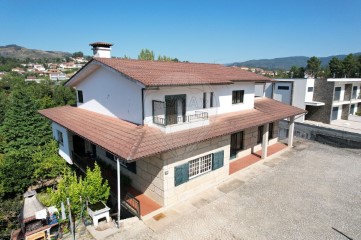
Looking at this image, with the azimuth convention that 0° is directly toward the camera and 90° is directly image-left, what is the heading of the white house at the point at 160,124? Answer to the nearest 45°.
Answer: approximately 315°

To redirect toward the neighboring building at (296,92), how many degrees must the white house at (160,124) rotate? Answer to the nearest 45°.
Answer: approximately 90° to its left

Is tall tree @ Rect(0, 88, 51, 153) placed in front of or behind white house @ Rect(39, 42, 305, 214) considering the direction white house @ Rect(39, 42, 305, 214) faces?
behind

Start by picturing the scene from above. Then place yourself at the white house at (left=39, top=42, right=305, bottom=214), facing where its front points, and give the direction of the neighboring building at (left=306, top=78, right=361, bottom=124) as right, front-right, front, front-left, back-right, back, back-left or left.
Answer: left

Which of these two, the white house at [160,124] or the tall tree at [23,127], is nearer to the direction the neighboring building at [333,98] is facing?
the white house

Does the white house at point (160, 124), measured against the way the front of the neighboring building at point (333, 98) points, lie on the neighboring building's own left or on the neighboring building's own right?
on the neighboring building's own right

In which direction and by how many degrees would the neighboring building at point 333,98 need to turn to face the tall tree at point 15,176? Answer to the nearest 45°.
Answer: approximately 90° to its right

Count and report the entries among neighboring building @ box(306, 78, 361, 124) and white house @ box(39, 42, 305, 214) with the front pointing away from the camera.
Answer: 0

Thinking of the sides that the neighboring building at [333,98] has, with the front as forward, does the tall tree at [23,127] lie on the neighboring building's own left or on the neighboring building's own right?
on the neighboring building's own right

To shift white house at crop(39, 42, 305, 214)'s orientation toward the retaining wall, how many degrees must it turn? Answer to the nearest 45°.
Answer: approximately 90° to its left
